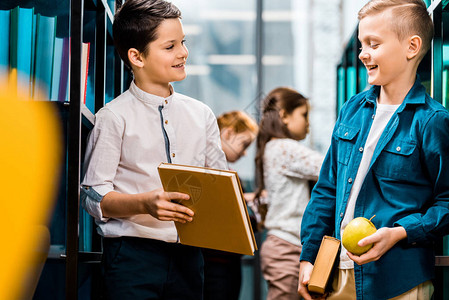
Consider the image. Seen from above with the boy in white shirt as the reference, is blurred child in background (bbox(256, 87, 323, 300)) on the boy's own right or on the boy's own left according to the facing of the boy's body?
on the boy's own left

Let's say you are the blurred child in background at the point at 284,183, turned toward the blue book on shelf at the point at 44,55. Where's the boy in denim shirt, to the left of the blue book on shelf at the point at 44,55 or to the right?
left

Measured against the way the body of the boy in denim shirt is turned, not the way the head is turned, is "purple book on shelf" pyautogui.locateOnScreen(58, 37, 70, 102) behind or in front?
in front

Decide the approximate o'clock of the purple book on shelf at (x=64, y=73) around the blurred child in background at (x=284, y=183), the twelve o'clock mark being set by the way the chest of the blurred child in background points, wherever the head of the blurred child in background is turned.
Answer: The purple book on shelf is roughly at 4 o'clock from the blurred child in background.

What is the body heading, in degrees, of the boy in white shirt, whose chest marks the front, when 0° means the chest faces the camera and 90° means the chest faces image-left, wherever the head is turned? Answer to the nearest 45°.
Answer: approximately 315°

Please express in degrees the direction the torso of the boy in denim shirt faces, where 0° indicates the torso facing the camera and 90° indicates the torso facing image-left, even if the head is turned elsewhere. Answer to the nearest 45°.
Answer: approximately 45°

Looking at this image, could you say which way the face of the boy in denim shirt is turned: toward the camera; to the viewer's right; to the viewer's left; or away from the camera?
to the viewer's left

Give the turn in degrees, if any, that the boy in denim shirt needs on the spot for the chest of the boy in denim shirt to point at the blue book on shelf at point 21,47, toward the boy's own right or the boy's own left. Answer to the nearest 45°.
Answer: approximately 45° to the boy's own right
